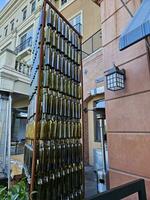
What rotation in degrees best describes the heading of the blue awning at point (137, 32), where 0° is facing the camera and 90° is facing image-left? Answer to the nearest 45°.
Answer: approximately 45°

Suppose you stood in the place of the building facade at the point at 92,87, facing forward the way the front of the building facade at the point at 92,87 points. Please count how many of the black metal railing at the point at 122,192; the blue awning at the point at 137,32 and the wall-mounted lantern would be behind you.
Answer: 0

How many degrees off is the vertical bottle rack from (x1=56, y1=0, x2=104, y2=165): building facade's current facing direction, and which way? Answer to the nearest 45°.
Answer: approximately 45° to its left

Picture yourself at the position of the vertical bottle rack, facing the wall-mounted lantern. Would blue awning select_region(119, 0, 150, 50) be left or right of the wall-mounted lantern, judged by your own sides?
right

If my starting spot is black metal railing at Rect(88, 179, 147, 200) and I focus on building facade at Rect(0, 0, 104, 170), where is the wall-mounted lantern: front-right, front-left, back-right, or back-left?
front-right

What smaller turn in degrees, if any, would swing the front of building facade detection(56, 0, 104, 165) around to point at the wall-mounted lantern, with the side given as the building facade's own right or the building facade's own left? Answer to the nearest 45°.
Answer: approximately 45° to the building facade's own left

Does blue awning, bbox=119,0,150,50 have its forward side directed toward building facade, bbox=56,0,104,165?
no

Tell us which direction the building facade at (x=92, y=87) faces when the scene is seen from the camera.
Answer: facing the viewer and to the left of the viewer

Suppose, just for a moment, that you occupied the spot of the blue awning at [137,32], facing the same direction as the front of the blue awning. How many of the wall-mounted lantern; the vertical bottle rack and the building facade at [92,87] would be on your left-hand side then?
0

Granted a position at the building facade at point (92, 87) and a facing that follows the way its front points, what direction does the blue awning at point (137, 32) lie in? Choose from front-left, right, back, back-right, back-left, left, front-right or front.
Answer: front-left

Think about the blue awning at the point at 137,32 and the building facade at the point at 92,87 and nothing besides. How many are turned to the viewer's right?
0

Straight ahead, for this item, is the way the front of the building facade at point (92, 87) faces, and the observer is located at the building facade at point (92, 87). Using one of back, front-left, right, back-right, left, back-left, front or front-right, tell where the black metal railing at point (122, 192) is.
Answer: front-left

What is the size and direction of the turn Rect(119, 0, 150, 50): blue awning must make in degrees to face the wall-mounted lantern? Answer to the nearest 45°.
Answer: approximately 135° to its right

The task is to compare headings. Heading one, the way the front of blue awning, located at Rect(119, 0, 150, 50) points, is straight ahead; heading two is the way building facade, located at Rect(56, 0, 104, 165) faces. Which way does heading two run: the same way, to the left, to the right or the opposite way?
the same way
